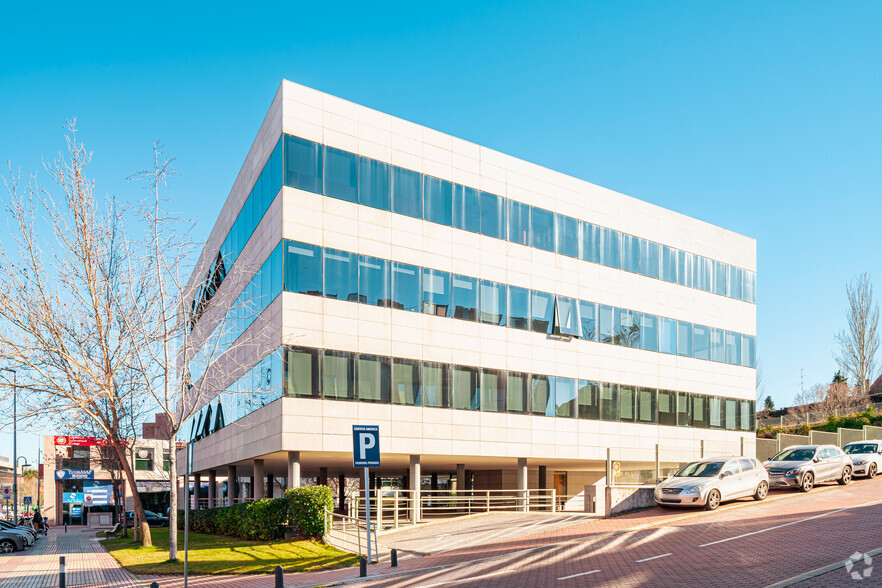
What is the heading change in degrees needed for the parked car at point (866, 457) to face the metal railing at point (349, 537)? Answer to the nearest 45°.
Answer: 0° — it already faces it

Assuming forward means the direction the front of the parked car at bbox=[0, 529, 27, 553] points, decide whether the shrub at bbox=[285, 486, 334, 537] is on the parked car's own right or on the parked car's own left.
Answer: on the parked car's own right

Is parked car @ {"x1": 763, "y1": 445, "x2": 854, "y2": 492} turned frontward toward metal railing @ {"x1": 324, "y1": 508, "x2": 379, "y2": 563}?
yes
